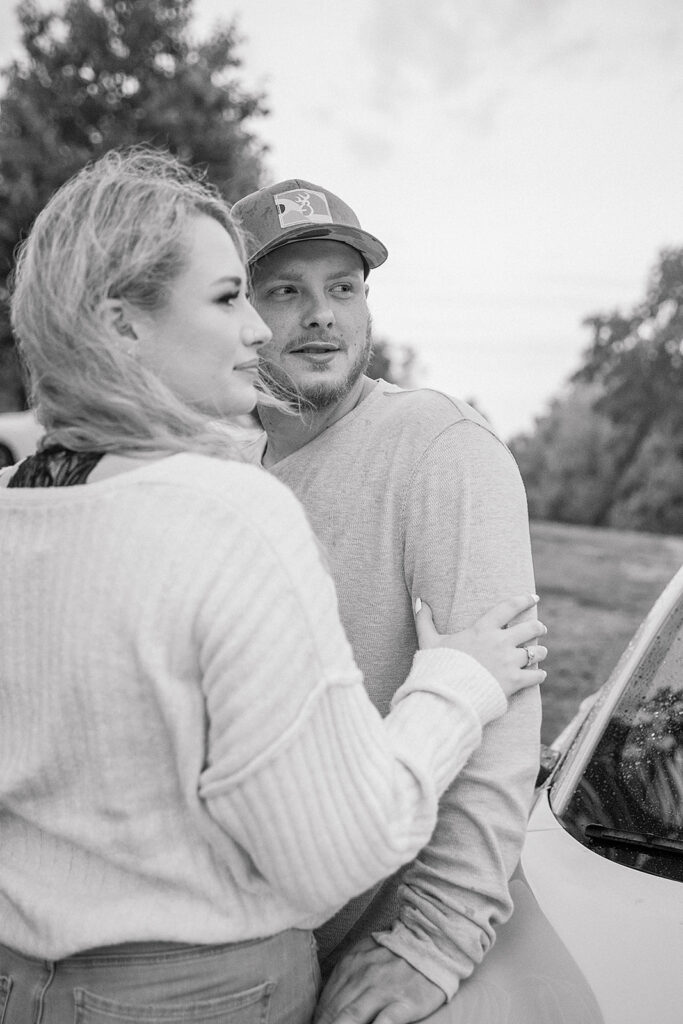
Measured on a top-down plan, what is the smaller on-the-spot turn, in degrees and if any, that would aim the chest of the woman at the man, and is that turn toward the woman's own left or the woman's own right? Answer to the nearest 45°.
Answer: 0° — they already face them

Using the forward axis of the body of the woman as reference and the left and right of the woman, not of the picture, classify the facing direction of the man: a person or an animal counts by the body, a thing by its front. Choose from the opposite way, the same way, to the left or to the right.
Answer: the opposite way

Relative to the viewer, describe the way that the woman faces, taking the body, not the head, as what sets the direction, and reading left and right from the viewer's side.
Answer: facing away from the viewer and to the right of the viewer

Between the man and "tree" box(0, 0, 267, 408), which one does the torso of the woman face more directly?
the man

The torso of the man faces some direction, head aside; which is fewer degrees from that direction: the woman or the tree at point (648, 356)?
the woman

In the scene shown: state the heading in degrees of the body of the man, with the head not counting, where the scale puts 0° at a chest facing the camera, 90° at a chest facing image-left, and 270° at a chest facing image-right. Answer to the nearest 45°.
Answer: approximately 45°

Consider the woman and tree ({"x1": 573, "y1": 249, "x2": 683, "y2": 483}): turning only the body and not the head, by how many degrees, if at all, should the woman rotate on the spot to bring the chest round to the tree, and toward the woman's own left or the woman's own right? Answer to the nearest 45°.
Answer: approximately 45° to the woman's own left

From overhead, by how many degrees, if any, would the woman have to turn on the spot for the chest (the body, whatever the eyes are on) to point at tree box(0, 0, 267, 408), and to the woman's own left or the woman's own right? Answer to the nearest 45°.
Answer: approximately 45° to the woman's own left
